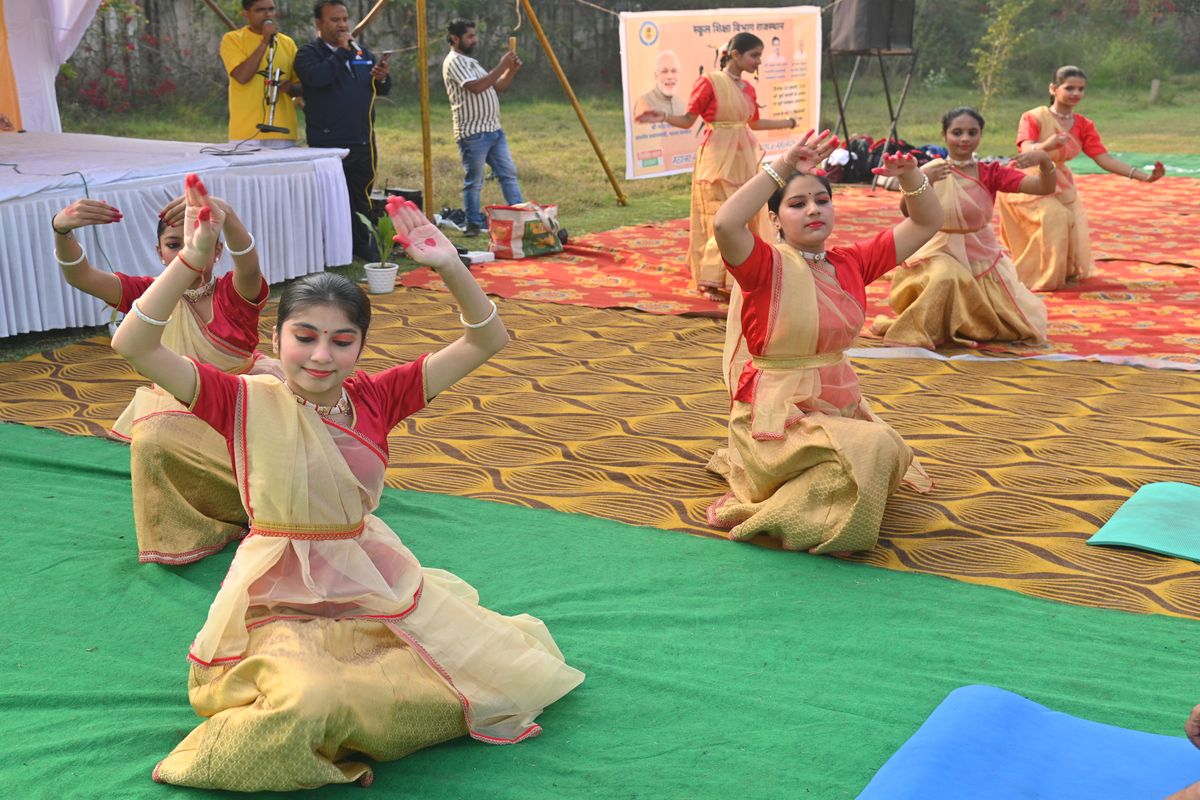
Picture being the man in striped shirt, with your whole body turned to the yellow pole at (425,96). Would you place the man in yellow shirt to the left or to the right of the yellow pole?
right

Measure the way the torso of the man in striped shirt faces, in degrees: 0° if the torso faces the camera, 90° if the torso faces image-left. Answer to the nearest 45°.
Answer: approximately 270°

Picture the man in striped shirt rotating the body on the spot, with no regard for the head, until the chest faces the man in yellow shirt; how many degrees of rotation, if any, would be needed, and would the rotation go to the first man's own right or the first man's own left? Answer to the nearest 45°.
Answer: approximately 135° to the first man's own right

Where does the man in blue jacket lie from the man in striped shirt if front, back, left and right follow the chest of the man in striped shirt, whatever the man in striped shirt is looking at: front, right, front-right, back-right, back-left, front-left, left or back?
back-right

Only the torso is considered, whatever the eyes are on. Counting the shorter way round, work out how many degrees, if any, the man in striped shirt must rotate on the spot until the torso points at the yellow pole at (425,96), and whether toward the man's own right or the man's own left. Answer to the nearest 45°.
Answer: approximately 90° to the man's own right

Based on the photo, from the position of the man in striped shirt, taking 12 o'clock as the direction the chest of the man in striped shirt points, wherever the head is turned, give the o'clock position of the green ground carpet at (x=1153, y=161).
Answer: The green ground carpet is roughly at 11 o'clock from the man in striped shirt.

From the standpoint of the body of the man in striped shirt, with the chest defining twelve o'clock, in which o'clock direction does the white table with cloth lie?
The white table with cloth is roughly at 4 o'clock from the man in striped shirt.
